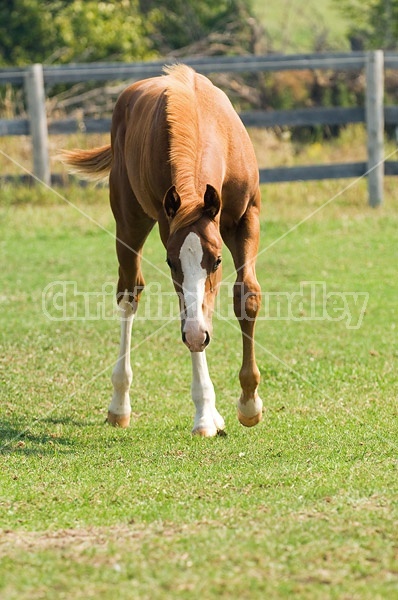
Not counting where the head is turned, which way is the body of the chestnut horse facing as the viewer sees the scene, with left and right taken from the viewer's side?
facing the viewer
